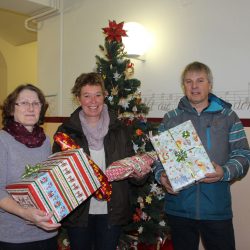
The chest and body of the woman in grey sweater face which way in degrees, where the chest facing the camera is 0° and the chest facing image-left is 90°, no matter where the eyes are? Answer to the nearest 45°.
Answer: approximately 315°

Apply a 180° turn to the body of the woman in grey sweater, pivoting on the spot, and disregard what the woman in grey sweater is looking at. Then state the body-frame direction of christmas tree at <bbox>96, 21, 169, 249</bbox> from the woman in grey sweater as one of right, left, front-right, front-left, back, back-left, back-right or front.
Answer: right

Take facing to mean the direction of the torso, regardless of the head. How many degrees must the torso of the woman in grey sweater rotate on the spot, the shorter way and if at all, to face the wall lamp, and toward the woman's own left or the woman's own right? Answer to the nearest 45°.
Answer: approximately 90° to the woman's own left
